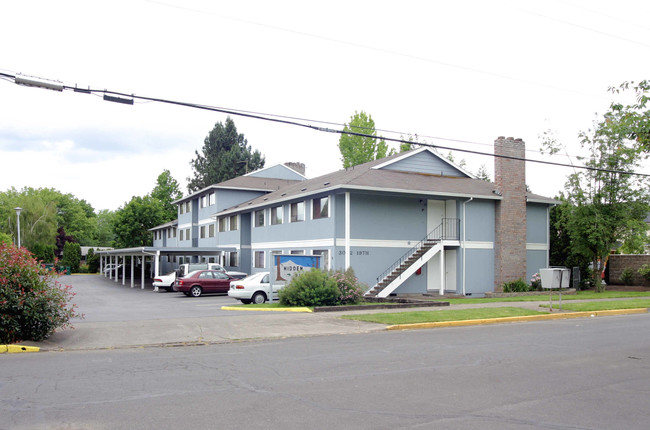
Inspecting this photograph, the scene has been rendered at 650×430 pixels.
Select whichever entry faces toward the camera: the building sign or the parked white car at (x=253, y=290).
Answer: the building sign

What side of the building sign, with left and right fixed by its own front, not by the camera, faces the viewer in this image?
front

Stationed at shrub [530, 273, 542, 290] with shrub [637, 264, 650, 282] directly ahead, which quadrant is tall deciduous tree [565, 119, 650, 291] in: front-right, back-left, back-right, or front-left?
front-right

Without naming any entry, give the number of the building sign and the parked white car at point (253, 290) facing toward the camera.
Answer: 1

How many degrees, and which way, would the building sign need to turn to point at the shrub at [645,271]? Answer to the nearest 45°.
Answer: approximately 135° to its left

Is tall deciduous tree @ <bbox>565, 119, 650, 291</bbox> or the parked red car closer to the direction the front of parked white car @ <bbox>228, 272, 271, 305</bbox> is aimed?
the tall deciduous tree
